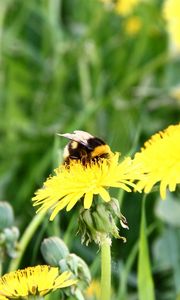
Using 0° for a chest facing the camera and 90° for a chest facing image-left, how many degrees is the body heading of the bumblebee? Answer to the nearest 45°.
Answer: approximately 270°

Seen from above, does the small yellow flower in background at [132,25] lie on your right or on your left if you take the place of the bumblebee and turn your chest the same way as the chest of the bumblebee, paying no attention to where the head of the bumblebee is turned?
on your left

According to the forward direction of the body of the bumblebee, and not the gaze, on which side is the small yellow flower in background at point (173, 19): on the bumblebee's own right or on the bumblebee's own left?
on the bumblebee's own left

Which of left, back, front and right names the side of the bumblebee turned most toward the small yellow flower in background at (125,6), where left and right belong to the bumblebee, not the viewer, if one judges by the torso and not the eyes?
left
